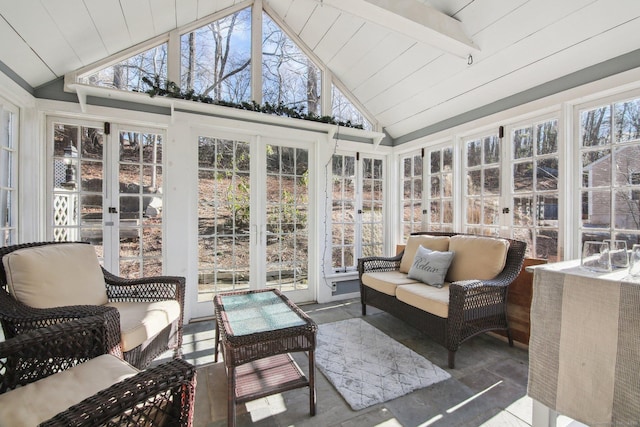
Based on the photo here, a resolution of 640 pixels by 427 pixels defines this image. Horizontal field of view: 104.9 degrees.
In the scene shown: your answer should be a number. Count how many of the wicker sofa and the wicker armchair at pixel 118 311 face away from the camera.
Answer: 0

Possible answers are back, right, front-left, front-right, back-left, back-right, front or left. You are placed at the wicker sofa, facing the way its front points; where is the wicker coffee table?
front

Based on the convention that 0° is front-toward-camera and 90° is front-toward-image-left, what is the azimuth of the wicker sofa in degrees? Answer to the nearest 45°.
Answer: approximately 45°

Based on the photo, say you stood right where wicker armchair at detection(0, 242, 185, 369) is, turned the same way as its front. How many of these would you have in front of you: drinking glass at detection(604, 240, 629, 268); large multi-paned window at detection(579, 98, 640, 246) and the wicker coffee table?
3

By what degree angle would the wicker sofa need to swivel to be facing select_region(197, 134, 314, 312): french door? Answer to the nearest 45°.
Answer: approximately 45° to its right

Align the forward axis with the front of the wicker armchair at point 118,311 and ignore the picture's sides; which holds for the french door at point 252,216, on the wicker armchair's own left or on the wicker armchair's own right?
on the wicker armchair's own left

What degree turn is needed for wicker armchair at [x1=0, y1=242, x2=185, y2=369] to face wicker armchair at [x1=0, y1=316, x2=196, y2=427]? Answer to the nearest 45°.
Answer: approximately 45° to its right

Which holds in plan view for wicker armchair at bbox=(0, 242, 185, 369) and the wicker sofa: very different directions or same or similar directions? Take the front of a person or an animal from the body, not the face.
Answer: very different directions

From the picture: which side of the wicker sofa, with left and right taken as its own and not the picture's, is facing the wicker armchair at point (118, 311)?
front

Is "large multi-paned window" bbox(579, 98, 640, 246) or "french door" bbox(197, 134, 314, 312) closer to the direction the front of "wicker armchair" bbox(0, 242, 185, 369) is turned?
the large multi-paned window

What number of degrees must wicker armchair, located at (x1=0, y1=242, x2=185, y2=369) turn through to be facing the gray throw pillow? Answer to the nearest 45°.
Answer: approximately 45° to its left

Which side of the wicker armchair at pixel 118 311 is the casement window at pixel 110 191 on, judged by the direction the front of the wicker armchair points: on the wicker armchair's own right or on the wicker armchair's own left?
on the wicker armchair's own left

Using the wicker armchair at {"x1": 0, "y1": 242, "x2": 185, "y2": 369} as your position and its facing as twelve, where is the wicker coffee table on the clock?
The wicker coffee table is roughly at 12 o'clock from the wicker armchair.

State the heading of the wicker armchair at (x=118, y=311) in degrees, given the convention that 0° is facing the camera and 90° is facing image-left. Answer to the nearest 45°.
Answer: approximately 315°
